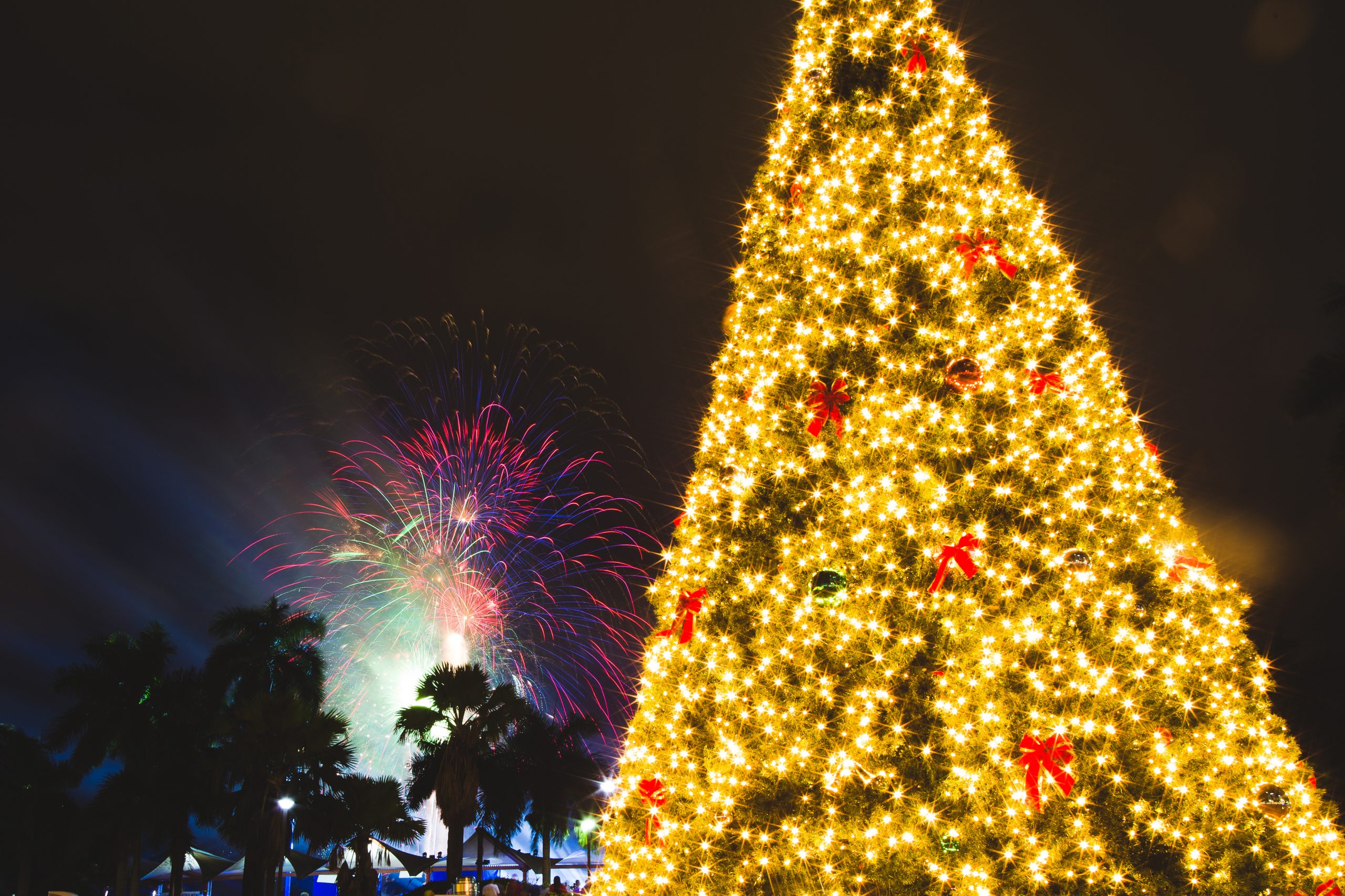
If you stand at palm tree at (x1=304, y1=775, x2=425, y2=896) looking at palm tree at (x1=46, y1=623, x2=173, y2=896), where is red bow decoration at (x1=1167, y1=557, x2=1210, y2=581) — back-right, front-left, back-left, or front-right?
back-left

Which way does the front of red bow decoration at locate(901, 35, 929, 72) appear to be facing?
toward the camera

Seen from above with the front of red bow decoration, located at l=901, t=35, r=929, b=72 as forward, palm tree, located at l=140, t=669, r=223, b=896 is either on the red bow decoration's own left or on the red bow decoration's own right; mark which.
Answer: on the red bow decoration's own right

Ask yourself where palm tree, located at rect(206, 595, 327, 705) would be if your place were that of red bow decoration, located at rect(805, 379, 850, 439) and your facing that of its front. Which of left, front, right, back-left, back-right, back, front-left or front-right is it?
back-right

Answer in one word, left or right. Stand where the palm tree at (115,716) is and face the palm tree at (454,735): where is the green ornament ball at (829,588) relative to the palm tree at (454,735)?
right

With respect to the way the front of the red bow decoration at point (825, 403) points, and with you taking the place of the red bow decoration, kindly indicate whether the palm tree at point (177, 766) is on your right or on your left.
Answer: on your right

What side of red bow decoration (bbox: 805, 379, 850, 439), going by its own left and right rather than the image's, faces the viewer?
front
